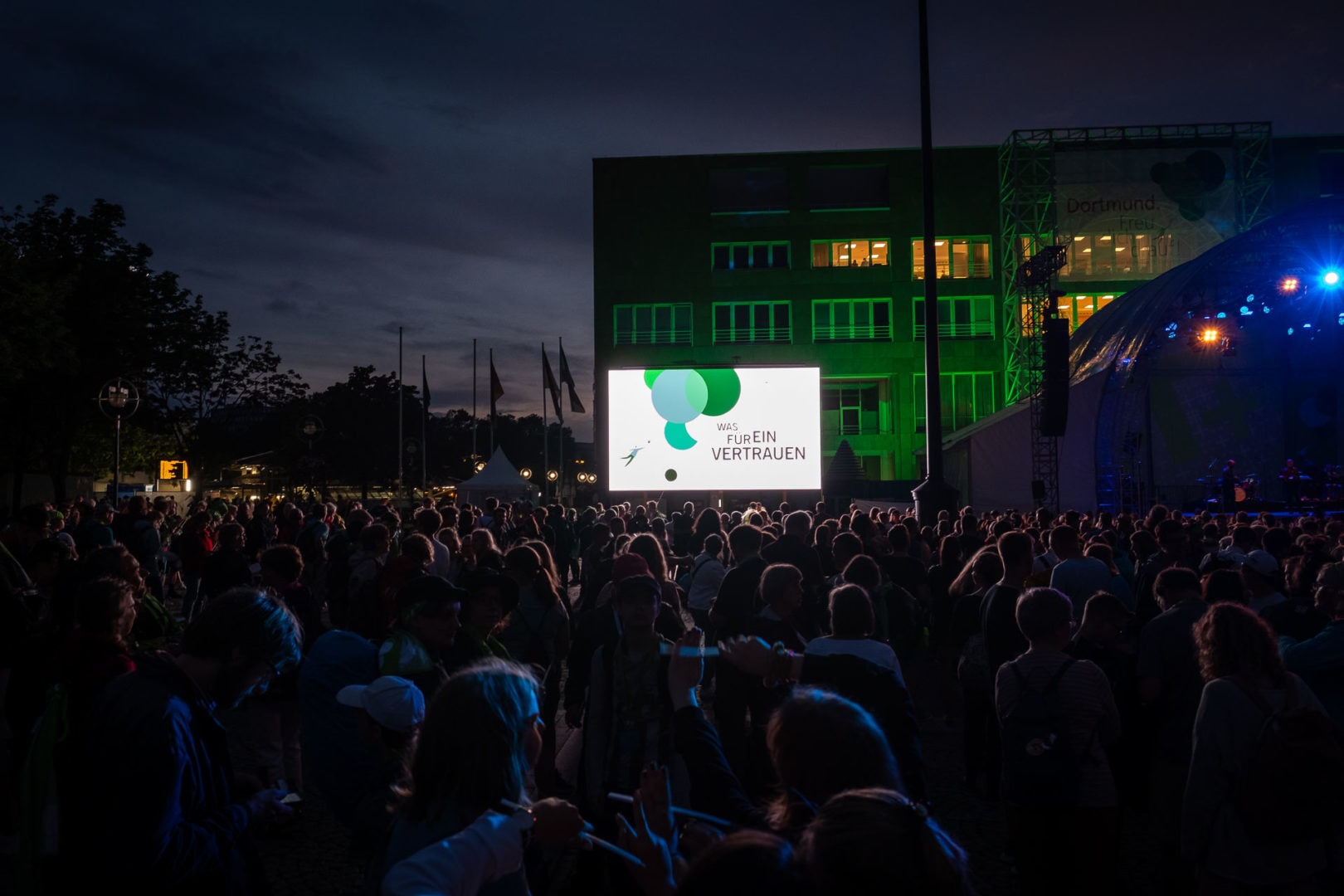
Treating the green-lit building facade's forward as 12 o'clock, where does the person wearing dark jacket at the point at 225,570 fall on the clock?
The person wearing dark jacket is roughly at 12 o'clock from the green-lit building facade.

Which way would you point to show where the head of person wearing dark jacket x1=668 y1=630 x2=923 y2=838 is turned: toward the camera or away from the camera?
away from the camera

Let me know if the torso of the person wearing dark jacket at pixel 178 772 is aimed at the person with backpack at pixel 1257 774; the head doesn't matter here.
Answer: yes

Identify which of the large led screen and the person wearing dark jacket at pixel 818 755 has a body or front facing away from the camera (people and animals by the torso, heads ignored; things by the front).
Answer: the person wearing dark jacket

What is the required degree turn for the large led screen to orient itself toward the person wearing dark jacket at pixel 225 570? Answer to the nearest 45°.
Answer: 0° — it already faces them

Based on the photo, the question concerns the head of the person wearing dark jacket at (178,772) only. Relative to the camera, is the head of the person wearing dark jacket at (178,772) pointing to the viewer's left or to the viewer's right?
to the viewer's right

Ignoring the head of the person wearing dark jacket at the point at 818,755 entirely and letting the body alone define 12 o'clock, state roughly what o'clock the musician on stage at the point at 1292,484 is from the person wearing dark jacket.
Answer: The musician on stage is roughly at 1 o'clock from the person wearing dark jacket.

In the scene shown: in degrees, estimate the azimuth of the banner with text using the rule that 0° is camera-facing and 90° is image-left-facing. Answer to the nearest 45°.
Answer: approximately 0°

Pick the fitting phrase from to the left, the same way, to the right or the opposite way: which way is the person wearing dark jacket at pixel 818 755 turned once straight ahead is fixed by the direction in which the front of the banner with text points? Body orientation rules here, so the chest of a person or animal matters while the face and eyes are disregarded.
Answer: the opposite way

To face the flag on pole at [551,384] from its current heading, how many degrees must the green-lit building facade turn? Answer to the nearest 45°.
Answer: approximately 45° to its right

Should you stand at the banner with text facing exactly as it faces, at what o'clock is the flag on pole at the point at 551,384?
The flag on pole is roughly at 2 o'clock from the banner with text.

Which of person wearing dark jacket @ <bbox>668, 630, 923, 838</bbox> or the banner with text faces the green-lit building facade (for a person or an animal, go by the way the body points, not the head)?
the person wearing dark jacket

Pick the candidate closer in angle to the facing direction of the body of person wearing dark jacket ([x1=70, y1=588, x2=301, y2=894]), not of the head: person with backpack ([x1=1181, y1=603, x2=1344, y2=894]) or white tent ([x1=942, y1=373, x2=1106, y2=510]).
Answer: the person with backpack

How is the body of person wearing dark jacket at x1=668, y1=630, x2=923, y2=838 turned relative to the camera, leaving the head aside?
away from the camera

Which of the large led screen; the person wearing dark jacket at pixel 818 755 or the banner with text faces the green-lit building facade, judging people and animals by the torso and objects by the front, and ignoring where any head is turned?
the person wearing dark jacket
